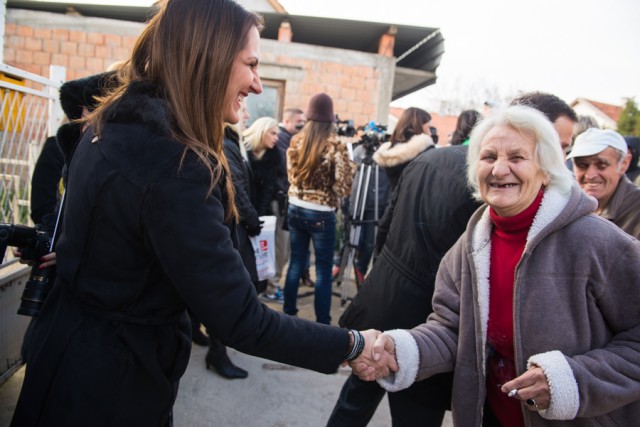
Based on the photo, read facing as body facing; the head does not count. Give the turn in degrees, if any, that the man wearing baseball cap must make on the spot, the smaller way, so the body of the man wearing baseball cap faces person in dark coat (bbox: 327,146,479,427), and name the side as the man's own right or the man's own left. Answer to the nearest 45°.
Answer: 0° — they already face them

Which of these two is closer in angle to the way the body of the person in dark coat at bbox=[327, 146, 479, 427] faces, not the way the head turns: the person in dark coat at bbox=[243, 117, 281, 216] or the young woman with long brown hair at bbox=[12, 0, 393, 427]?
the person in dark coat

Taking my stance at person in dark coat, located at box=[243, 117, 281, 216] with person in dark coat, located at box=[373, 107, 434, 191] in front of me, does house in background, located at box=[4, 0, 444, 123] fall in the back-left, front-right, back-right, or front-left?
back-left

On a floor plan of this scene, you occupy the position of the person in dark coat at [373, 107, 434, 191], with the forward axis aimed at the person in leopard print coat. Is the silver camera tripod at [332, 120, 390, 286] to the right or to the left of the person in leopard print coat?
right

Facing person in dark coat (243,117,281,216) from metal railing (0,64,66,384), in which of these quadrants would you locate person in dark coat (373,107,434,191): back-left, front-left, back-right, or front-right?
front-right

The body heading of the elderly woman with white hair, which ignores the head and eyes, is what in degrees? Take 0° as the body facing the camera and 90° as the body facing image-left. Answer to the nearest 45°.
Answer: approximately 45°

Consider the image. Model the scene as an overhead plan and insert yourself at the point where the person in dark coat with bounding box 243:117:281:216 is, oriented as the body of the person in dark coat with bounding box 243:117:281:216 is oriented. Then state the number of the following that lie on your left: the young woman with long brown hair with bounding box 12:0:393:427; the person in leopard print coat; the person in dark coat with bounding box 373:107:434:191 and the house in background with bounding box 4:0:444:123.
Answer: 1

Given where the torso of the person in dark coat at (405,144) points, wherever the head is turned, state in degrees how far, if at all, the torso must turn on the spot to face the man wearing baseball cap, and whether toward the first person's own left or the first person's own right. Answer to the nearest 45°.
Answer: approximately 90° to the first person's own right

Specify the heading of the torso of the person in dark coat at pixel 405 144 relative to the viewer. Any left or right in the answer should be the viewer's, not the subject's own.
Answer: facing away from the viewer and to the right of the viewer
